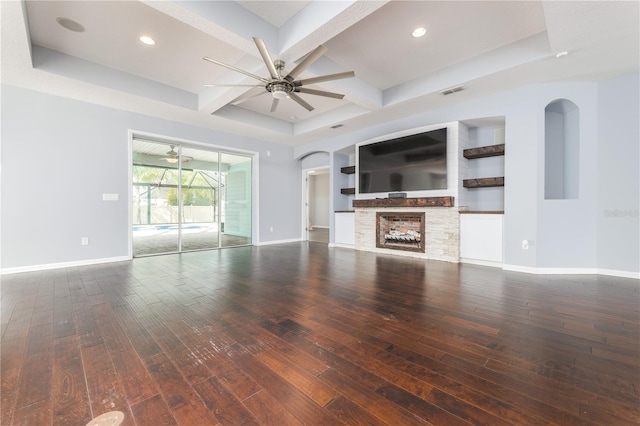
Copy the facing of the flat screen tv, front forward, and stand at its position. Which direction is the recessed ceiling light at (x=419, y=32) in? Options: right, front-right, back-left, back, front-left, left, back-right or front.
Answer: front-left

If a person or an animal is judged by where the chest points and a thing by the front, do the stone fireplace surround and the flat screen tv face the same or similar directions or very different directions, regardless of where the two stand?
same or similar directions

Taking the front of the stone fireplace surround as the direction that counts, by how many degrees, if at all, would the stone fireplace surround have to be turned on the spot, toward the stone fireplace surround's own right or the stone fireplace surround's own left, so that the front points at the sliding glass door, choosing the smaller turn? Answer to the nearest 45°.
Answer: approximately 45° to the stone fireplace surround's own right

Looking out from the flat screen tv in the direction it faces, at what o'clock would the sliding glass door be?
The sliding glass door is roughly at 1 o'clock from the flat screen tv.

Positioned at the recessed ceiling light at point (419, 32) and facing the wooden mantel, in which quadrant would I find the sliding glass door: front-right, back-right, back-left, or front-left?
front-left

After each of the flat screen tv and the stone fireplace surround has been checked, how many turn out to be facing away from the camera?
0

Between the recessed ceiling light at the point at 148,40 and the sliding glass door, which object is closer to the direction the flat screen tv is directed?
the recessed ceiling light

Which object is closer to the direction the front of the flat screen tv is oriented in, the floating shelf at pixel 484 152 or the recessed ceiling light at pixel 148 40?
the recessed ceiling light

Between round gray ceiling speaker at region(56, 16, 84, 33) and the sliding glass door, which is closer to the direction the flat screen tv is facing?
the round gray ceiling speaker

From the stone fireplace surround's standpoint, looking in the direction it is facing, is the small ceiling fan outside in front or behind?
in front

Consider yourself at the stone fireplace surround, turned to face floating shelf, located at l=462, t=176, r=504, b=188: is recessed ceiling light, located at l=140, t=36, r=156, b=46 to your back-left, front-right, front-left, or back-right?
back-right

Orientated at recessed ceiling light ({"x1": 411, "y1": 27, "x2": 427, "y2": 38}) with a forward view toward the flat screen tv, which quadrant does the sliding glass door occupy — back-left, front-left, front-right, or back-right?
front-left

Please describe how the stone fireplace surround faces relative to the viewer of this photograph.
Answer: facing the viewer and to the left of the viewer

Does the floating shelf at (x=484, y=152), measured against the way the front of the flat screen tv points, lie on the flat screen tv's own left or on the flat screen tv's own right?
on the flat screen tv's own left

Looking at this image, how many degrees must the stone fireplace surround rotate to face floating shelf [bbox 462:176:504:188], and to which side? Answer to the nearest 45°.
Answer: approximately 135° to its left
